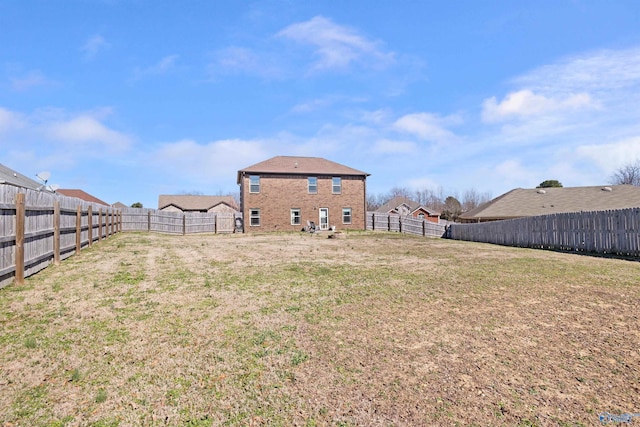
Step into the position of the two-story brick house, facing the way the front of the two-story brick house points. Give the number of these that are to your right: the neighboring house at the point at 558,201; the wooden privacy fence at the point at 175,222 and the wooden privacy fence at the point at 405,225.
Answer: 2

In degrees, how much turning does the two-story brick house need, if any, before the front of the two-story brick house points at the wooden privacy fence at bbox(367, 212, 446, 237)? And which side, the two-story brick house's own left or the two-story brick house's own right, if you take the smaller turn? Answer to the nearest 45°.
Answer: approximately 90° to the two-story brick house's own right

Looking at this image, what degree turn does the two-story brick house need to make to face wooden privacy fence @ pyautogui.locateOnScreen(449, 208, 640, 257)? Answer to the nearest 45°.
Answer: approximately 135° to its right

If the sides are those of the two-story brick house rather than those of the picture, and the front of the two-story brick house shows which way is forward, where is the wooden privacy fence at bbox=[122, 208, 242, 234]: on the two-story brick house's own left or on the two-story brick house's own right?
on the two-story brick house's own left

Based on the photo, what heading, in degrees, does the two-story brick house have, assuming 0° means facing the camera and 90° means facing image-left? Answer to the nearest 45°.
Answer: approximately 180°

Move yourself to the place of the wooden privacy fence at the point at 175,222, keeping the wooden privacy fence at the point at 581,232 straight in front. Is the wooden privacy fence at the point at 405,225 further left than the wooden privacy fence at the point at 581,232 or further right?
left

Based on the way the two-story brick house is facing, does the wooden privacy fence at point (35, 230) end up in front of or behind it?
behind

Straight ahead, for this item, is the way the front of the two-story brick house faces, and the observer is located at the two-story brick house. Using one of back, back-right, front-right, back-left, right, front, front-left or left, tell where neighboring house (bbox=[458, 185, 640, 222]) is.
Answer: right
